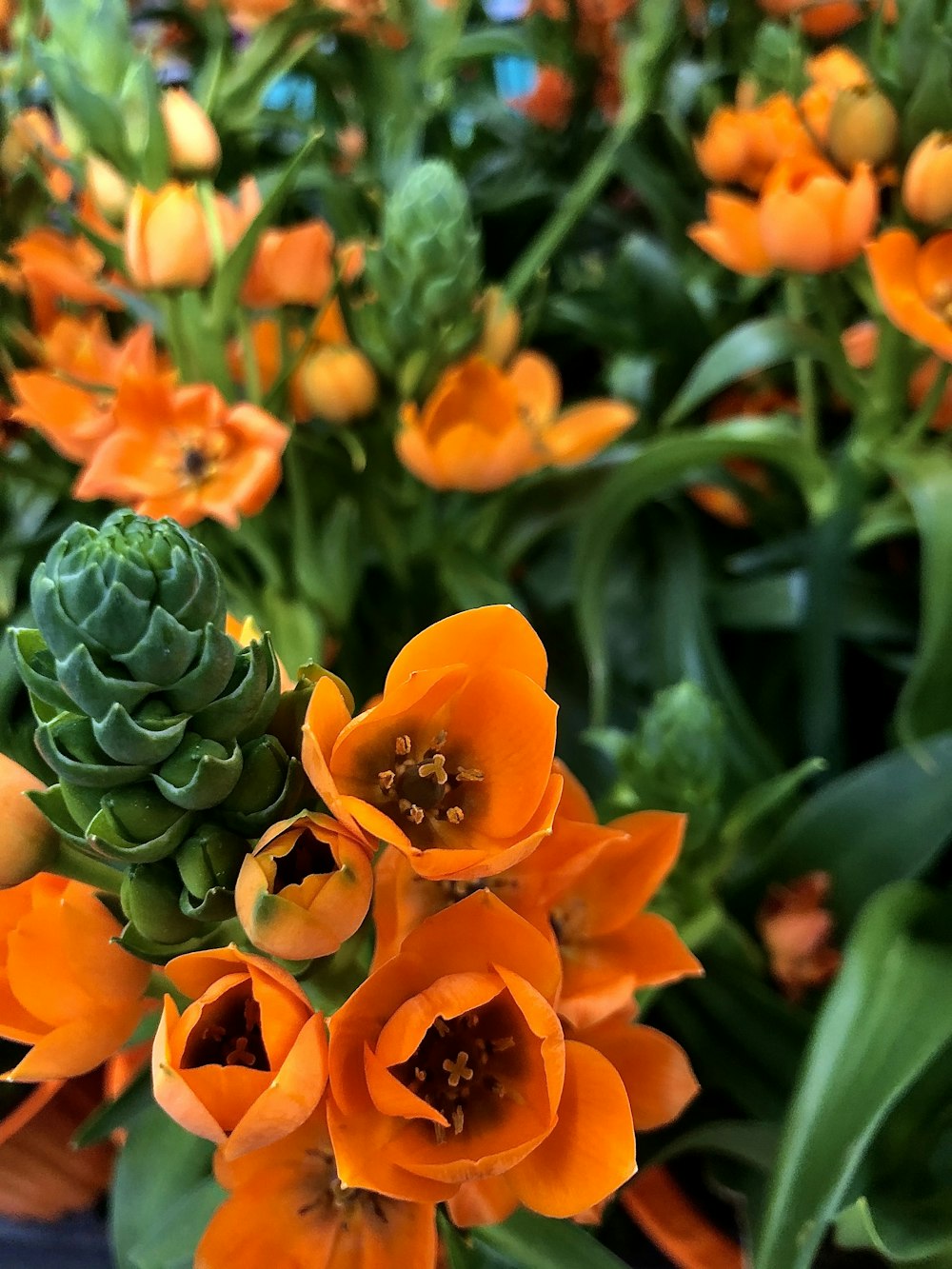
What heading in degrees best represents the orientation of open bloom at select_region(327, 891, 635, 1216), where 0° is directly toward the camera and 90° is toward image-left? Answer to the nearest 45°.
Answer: approximately 0°

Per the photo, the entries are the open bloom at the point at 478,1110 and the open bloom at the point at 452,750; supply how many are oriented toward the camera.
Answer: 2
